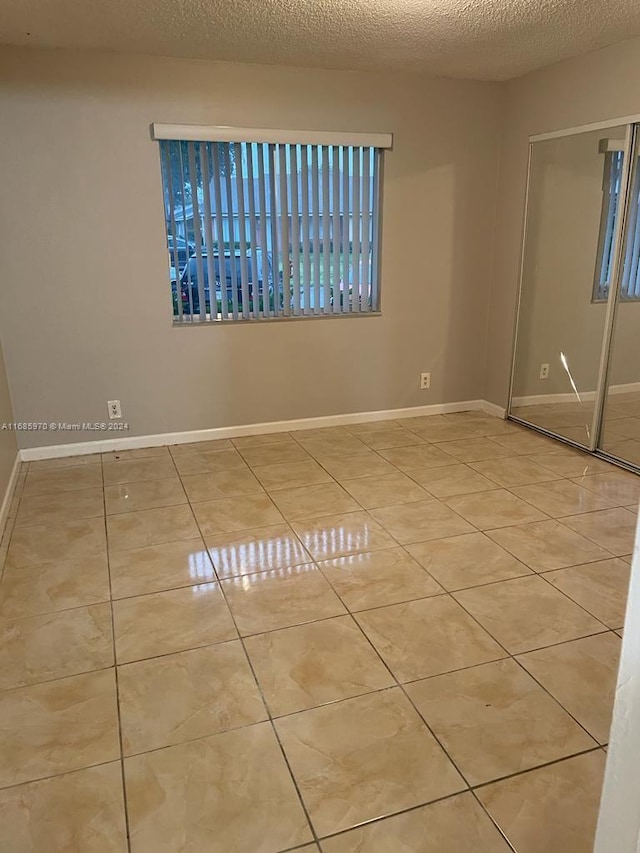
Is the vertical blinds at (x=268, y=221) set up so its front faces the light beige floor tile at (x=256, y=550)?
yes

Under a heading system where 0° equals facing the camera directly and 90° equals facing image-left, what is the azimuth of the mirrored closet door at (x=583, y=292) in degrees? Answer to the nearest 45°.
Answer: approximately 45°

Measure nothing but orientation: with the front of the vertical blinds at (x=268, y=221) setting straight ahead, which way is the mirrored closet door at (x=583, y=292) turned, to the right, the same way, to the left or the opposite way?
to the right

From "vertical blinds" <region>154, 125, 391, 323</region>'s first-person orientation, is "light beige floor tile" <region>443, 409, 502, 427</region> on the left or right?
on its left

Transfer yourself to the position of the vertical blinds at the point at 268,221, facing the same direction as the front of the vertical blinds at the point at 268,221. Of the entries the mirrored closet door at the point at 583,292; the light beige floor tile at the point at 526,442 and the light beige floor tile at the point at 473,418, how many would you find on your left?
3

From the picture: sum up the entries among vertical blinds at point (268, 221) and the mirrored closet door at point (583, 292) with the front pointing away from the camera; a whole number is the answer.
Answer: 0

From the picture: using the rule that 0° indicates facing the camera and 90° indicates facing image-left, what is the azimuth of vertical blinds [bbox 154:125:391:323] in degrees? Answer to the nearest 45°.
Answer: approximately 0°

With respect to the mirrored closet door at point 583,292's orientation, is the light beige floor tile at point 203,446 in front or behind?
in front

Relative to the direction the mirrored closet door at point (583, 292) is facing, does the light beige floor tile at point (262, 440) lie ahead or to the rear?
ahead
